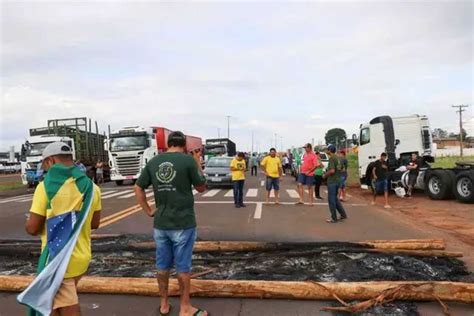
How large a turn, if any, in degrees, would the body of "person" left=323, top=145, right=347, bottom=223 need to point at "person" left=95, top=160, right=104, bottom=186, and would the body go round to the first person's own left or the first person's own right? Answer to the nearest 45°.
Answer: approximately 45° to the first person's own right

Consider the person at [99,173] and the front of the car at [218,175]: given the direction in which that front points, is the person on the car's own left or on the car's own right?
on the car's own right

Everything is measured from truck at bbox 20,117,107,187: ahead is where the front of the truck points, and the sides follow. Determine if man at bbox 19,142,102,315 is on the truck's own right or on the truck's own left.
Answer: on the truck's own left

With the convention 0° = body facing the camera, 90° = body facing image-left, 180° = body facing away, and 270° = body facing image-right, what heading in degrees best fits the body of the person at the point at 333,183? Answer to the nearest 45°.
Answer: approximately 90°

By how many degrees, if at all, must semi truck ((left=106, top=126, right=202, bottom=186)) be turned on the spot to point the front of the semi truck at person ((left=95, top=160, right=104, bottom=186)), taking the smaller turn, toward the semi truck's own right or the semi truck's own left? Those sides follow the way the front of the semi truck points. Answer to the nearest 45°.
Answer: approximately 90° to the semi truck's own right

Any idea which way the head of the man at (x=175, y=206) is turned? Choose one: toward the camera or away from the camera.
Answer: away from the camera

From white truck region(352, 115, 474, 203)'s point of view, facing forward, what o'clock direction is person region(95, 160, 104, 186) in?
The person is roughly at 11 o'clock from the white truck.

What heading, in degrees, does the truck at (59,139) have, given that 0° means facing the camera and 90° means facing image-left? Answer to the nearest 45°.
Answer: approximately 45°

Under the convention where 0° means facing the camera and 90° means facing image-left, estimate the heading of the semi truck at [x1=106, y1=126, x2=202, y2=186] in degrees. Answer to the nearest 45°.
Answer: approximately 45°

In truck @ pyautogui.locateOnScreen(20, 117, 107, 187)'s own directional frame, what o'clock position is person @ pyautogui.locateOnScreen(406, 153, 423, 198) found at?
The person is roughly at 9 o'clock from the truck.
